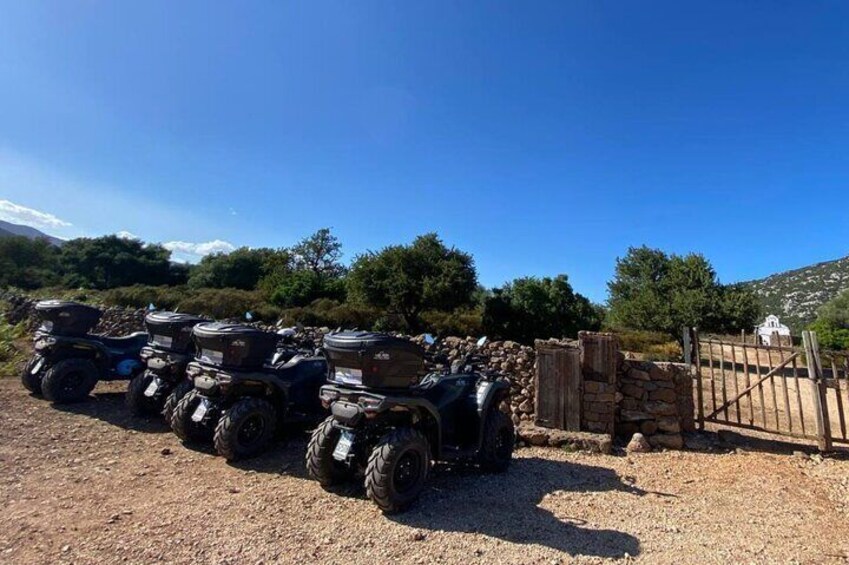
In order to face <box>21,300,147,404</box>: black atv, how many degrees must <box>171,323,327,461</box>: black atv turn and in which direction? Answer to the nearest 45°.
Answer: approximately 90° to its left

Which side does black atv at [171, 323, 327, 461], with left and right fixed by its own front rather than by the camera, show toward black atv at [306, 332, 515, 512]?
right

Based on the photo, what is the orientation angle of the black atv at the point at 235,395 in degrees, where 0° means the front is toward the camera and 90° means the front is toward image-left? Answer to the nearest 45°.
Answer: approximately 225°

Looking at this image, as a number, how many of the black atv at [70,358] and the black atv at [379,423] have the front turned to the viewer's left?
0

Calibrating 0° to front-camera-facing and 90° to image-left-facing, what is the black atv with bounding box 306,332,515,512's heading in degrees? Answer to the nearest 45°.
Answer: approximately 225°

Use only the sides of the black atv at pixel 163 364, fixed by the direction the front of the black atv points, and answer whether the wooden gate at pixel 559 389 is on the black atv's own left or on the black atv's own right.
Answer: on the black atv's own right

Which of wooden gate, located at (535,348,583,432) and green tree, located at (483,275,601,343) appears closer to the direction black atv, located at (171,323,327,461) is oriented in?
the green tree

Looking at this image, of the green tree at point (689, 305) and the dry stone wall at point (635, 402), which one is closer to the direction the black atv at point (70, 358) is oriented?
the green tree

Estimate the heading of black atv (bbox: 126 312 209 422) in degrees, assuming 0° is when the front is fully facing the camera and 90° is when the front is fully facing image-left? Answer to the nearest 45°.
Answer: approximately 225°

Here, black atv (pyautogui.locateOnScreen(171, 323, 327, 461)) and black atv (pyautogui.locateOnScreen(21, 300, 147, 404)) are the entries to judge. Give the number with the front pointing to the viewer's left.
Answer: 0

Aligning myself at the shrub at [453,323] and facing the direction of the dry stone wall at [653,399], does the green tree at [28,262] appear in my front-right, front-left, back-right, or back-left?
back-right
